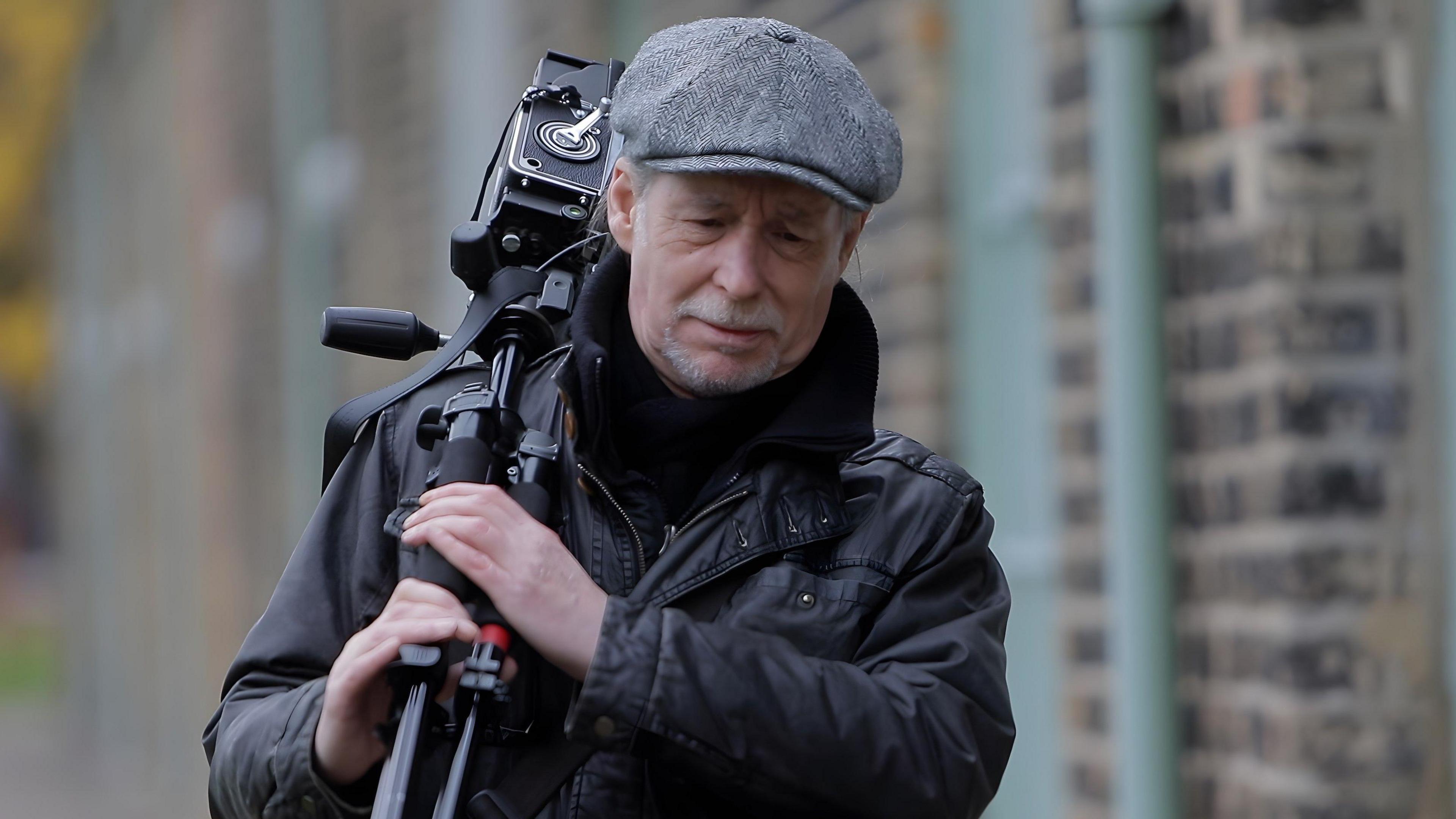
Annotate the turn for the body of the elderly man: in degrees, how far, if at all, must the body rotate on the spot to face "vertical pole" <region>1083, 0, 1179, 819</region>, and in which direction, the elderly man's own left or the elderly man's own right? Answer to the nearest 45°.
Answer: approximately 135° to the elderly man's own left

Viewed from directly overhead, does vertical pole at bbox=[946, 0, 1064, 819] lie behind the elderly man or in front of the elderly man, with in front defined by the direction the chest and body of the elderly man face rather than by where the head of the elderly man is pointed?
behind

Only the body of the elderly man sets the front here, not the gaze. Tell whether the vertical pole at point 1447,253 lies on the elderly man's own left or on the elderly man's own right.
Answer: on the elderly man's own left

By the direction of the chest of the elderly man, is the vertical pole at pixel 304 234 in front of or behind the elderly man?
behind

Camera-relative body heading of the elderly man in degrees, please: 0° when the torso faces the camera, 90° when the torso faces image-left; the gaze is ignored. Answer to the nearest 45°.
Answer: approximately 0°
